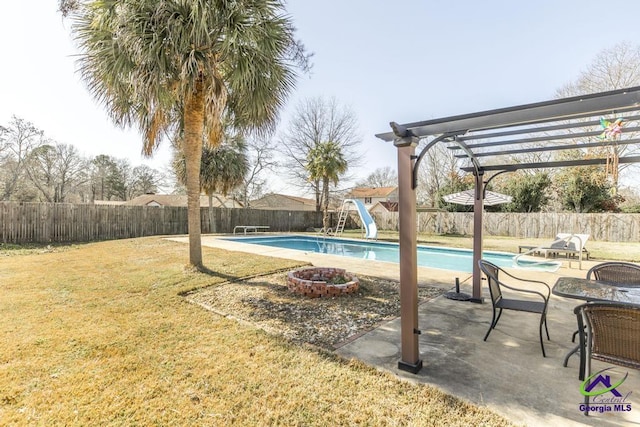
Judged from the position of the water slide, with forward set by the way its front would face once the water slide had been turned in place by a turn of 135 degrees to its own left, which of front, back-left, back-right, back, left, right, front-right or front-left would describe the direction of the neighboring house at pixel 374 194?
front

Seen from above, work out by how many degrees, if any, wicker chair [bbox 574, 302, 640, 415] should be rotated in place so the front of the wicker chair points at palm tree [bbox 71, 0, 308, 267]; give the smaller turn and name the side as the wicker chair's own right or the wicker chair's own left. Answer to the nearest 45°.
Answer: approximately 90° to the wicker chair's own left

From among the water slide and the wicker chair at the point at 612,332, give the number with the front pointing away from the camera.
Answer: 1

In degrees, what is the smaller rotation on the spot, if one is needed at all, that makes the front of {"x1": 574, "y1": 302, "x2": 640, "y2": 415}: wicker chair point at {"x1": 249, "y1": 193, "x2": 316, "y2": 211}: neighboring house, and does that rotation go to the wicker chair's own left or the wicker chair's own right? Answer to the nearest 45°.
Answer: approximately 45° to the wicker chair's own left

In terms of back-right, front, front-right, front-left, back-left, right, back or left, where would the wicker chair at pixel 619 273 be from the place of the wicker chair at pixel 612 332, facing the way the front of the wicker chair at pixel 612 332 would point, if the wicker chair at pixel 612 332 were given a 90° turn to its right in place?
left

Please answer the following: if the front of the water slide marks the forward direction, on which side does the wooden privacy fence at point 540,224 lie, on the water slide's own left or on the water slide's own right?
on the water slide's own left

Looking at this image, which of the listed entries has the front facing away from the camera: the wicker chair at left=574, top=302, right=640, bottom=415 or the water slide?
the wicker chair

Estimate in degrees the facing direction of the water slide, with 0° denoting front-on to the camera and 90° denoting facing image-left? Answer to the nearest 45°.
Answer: approximately 315°

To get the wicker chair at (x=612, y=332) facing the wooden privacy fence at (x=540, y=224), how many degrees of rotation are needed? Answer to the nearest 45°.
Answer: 0° — it already faces it

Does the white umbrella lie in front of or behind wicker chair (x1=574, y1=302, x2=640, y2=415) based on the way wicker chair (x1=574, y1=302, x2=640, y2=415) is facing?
in front

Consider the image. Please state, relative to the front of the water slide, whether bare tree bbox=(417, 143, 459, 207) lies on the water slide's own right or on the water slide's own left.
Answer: on the water slide's own left

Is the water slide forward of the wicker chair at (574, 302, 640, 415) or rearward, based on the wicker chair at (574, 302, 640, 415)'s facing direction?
forward

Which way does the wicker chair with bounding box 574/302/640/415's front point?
away from the camera

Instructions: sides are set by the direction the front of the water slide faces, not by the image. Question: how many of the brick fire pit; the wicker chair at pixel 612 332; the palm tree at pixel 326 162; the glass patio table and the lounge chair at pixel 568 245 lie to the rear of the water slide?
1

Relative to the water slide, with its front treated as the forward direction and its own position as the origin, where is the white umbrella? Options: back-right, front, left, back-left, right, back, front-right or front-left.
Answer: front

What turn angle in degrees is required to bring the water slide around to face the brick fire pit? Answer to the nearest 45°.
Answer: approximately 45° to its right

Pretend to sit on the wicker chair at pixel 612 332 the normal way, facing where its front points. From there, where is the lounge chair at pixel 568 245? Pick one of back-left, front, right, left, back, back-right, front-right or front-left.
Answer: front

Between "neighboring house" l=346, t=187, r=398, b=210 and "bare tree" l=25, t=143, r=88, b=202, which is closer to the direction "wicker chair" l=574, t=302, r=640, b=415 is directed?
the neighboring house
